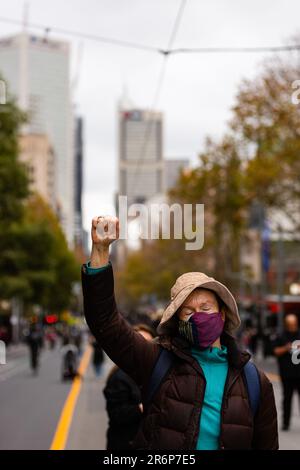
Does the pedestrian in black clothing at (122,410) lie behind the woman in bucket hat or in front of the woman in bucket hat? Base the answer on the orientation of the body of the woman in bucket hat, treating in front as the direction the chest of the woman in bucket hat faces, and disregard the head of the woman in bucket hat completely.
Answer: behind

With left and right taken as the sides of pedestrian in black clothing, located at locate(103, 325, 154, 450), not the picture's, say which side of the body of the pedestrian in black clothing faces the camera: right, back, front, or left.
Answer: front

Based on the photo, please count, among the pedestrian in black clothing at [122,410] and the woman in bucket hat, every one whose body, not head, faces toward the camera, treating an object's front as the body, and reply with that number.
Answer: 2

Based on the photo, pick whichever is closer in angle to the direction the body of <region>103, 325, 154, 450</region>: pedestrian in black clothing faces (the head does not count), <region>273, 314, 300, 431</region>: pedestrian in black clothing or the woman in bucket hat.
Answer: the woman in bucket hat

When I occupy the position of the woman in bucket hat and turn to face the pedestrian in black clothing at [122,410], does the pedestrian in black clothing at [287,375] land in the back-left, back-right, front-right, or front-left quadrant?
front-right

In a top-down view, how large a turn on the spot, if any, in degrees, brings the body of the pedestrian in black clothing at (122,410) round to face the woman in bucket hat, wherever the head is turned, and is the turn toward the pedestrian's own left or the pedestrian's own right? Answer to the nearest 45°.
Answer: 0° — they already face them

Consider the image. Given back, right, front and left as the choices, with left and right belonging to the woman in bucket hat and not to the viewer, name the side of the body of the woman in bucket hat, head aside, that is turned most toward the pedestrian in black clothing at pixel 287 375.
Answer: back

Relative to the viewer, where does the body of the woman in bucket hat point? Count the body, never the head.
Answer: toward the camera

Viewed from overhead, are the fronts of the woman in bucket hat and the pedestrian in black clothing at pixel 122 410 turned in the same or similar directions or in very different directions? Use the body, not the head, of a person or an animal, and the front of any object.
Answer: same or similar directions
